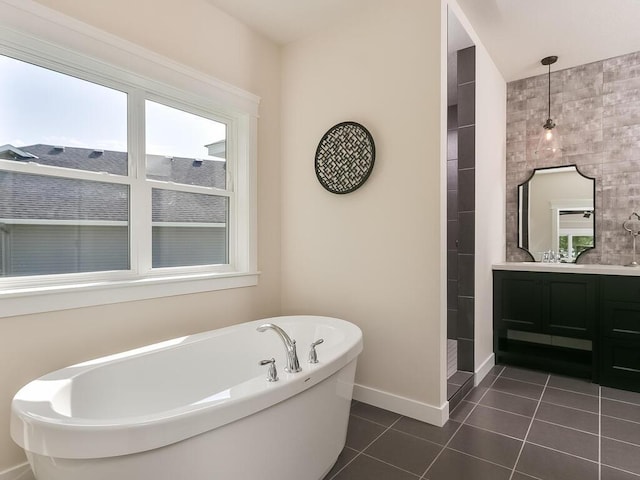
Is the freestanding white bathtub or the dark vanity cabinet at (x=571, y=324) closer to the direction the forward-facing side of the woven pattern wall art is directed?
the freestanding white bathtub

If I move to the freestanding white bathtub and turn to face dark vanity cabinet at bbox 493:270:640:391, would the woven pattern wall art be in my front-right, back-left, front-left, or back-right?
front-left

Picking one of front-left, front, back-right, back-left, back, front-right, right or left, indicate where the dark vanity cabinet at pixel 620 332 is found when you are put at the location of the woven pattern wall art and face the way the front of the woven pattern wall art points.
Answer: back-left

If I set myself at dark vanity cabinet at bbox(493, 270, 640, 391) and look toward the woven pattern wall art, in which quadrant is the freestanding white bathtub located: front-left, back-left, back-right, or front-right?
front-left

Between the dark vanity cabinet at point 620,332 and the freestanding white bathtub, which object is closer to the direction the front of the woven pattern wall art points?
the freestanding white bathtub

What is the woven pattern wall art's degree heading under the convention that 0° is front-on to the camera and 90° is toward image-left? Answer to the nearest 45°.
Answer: approximately 45°

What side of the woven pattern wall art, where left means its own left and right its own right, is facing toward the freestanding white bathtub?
front

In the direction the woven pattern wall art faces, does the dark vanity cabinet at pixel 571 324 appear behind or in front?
behind
